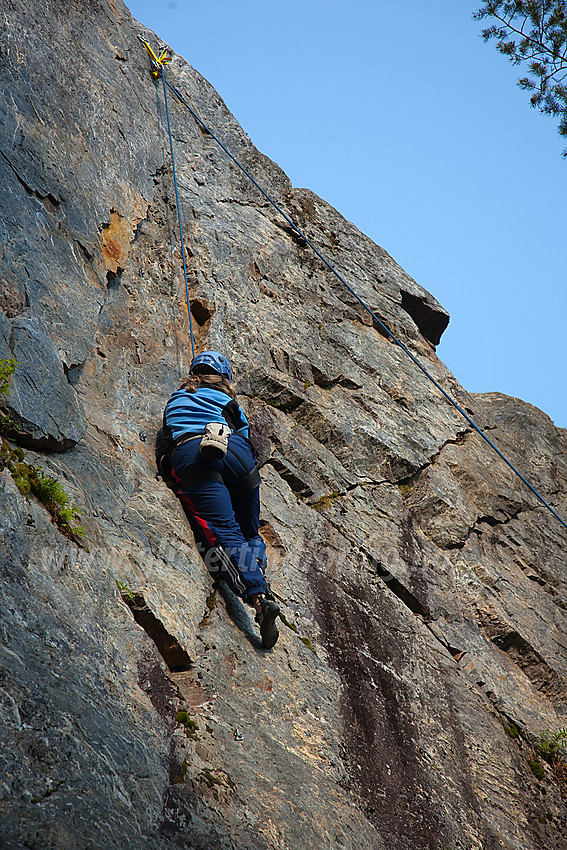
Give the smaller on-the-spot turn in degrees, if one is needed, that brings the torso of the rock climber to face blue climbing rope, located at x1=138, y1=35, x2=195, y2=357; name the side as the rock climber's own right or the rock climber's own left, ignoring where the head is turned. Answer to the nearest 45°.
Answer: approximately 45° to the rock climber's own left

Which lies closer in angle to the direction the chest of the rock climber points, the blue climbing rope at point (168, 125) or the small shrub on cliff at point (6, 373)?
the blue climbing rope

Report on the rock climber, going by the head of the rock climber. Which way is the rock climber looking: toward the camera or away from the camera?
away from the camera

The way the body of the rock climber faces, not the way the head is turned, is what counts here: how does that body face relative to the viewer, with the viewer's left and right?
facing away from the viewer
